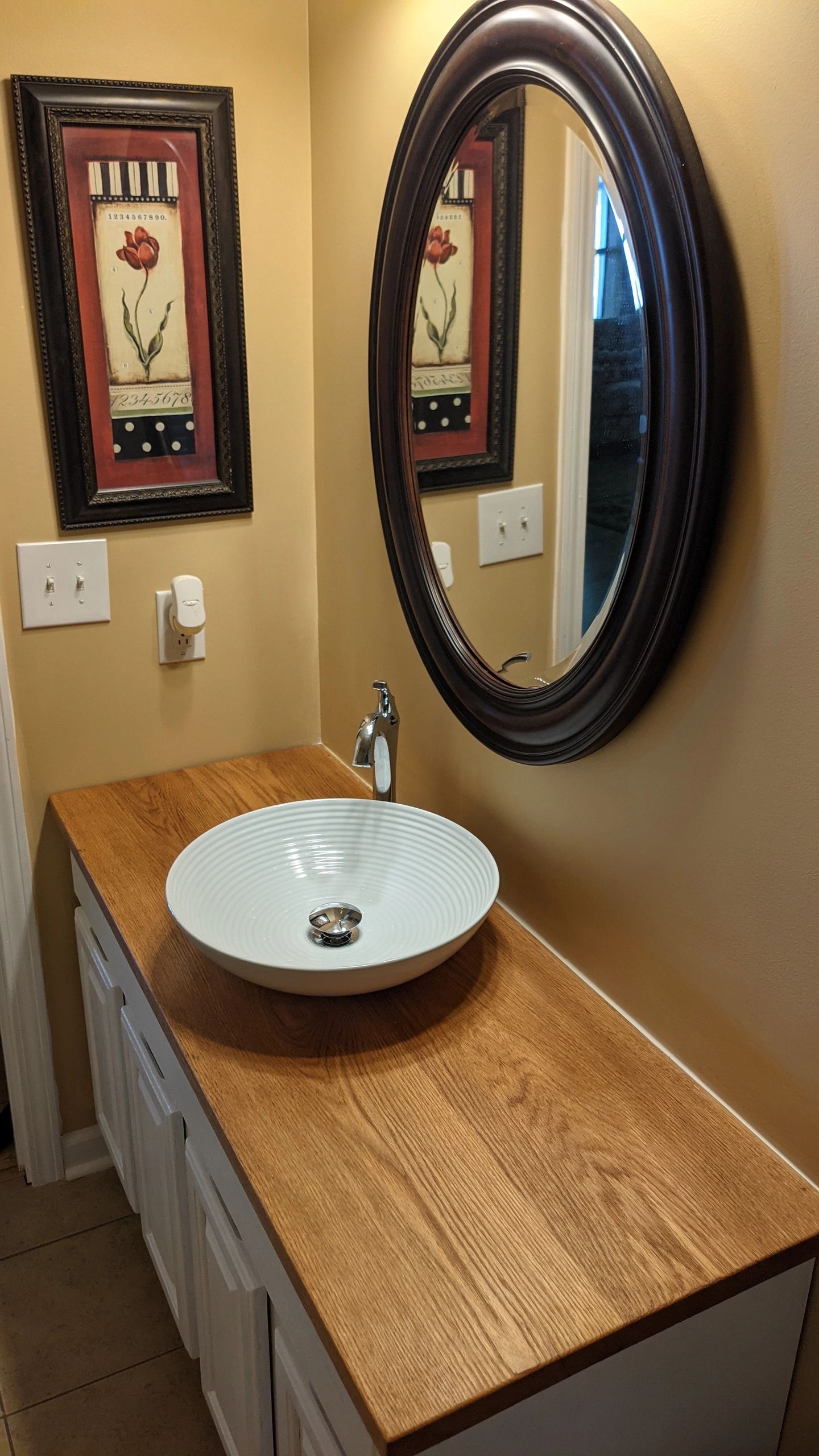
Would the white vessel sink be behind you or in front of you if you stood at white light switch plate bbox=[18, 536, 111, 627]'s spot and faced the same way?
in front

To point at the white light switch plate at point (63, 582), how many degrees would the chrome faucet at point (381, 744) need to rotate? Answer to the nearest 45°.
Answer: approximately 90° to its right

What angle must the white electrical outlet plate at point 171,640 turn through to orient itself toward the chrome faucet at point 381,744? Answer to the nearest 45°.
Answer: approximately 45° to its left

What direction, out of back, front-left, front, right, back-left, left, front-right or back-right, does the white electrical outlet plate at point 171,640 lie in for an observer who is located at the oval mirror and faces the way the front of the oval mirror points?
right

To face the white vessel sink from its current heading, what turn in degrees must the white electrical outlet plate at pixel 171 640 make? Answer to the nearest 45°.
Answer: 0° — it already faces it

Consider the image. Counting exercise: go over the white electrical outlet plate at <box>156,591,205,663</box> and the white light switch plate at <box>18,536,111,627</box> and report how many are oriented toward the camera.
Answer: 2

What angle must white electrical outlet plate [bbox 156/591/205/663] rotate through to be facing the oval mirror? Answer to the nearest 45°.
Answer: approximately 45° to its left

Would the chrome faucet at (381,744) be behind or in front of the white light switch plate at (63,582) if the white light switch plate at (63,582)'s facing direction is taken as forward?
in front
